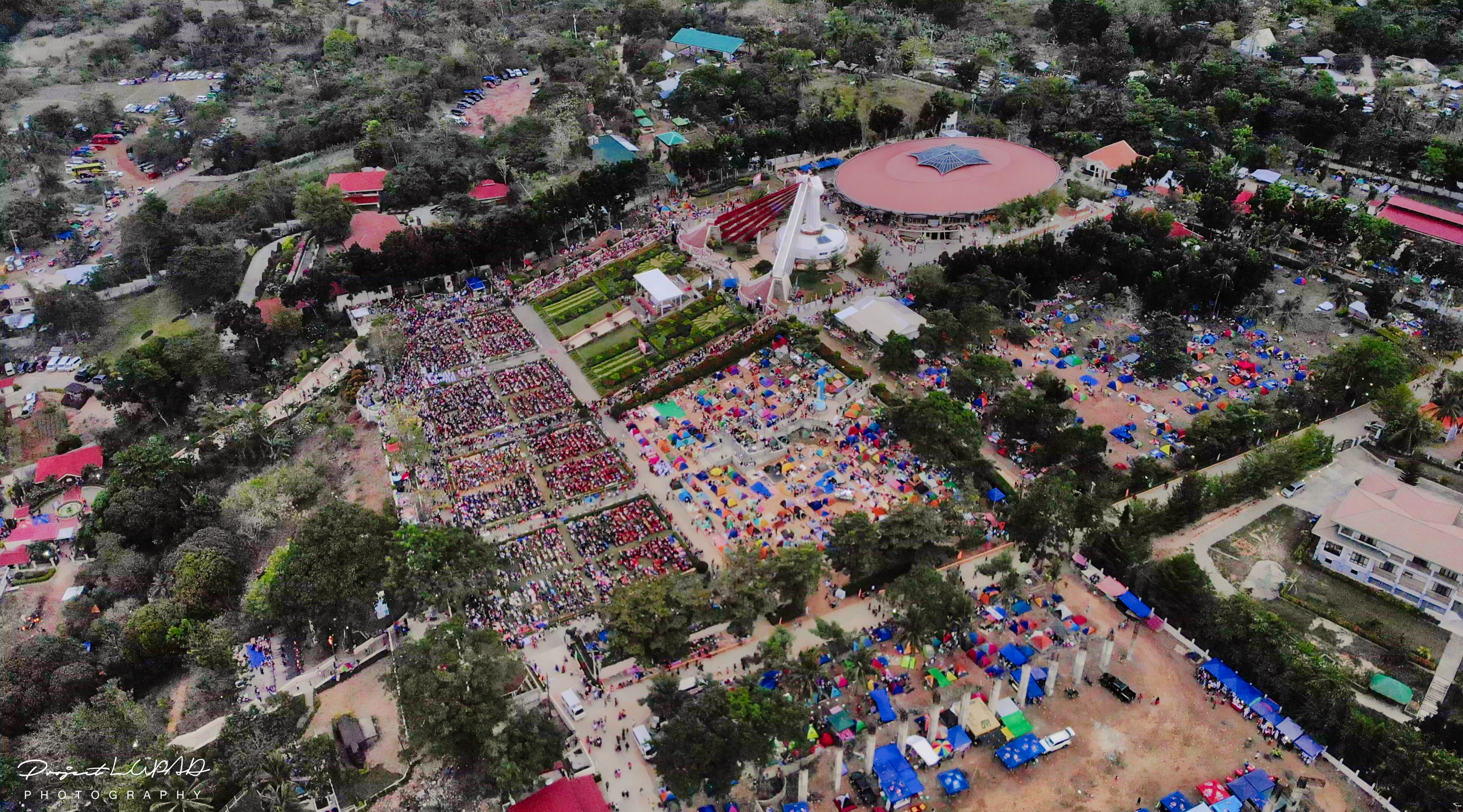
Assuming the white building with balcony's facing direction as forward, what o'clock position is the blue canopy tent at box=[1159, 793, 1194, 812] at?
The blue canopy tent is roughly at 11 o'clock from the white building with balcony.

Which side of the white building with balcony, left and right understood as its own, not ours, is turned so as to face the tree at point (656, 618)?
front

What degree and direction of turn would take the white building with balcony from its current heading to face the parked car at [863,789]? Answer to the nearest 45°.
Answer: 0° — it already faces it

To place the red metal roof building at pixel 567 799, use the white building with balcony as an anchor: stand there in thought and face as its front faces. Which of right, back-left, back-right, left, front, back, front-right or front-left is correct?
front

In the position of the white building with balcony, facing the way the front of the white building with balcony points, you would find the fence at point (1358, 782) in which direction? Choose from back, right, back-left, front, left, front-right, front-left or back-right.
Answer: front-left

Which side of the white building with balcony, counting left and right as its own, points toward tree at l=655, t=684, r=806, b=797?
front

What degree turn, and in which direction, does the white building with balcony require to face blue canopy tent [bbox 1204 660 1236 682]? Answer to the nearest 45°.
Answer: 0° — it already faces it

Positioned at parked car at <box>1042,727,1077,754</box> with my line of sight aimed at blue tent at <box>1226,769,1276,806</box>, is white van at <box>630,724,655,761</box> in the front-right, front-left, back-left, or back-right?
back-right

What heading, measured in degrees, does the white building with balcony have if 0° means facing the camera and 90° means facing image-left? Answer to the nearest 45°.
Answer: approximately 45°

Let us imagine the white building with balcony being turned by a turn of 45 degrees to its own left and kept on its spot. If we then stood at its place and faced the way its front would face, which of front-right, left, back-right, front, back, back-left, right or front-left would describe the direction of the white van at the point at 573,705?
front-right

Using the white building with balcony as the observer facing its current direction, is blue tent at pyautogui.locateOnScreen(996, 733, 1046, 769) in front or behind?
in front

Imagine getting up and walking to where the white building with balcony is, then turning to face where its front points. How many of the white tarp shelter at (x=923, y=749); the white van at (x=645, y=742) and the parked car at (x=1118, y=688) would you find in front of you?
3

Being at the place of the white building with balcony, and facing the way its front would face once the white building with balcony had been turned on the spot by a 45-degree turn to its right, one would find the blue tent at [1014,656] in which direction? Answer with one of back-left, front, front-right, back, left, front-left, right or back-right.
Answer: front-left

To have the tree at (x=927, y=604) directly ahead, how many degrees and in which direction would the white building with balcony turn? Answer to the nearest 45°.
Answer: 0° — it already faces it

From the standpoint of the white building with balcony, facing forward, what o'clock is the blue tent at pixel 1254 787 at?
The blue tent is roughly at 11 o'clock from the white building with balcony.

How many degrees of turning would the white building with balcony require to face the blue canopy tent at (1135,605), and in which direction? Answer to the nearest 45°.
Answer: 0° — it already faces it

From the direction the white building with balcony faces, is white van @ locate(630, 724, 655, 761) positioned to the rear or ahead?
ahead

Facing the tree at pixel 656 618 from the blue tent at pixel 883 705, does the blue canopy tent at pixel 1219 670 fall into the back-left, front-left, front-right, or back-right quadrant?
back-right
